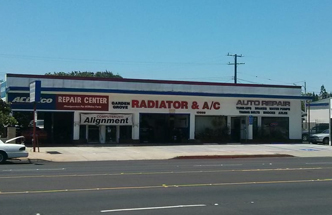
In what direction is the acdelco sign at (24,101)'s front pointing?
toward the camera

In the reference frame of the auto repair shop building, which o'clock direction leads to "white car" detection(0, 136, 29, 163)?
The white car is roughly at 1 o'clock from the auto repair shop building.

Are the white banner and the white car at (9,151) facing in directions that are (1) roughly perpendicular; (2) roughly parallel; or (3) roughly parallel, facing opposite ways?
roughly perpendicular

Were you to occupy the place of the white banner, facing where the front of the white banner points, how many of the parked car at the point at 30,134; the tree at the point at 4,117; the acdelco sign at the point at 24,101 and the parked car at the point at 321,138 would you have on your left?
1

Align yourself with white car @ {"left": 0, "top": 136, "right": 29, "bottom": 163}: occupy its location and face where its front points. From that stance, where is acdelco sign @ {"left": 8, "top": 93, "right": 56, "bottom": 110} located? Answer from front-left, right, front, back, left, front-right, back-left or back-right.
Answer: right

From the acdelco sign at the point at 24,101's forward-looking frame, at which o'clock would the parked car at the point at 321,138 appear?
The parked car is roughly at 9 o'clock from the acdelco sign.

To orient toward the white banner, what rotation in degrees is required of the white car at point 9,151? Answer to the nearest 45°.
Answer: approximately 135° to its right

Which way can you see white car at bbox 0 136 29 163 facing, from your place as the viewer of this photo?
facing to the left of the viewer

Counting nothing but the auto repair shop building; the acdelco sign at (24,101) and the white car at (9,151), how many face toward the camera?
2

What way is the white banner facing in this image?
toward the camera

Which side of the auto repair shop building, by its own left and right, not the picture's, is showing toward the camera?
front

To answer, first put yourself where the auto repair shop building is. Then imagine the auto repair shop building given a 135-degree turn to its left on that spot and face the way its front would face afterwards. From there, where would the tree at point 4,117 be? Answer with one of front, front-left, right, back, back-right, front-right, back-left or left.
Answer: back

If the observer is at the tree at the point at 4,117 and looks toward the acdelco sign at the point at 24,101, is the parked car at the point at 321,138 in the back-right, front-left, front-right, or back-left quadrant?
front-right

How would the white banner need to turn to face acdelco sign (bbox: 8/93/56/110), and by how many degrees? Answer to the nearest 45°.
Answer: approximately 90° to its right

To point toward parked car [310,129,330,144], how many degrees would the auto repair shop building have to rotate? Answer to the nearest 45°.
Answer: approximately 90° to its left
